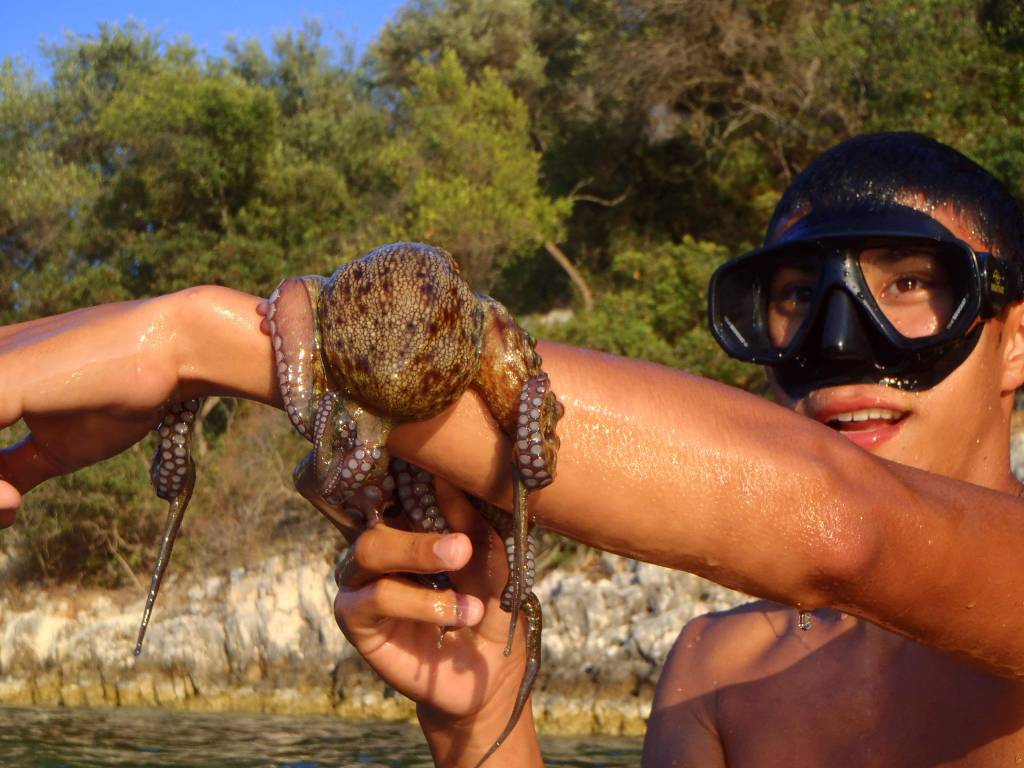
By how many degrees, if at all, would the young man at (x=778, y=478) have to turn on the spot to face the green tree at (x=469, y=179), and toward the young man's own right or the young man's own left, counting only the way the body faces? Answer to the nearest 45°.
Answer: approximately 135° to the young man's own right

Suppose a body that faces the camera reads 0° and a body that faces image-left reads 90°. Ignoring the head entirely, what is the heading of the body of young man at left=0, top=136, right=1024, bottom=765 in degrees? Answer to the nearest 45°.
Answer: approximately 45°

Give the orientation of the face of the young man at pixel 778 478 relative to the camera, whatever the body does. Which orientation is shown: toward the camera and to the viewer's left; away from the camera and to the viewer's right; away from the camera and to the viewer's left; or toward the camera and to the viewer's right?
toward the camera and to the viewer's left

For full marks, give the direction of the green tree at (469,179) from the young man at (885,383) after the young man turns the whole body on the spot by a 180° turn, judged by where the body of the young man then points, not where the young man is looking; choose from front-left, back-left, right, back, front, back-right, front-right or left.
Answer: front-left

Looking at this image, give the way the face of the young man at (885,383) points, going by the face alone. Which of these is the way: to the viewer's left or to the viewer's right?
to the viewer's left
